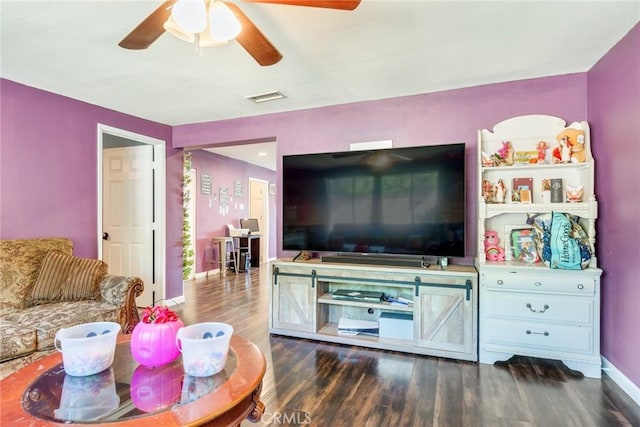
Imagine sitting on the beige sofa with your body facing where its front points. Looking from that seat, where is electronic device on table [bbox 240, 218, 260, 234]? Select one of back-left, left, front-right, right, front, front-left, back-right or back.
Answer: left

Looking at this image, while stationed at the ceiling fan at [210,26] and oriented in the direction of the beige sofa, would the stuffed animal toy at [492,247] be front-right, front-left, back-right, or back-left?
back-right

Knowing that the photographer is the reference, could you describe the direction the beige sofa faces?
facing the viewer and to the right of the viewer

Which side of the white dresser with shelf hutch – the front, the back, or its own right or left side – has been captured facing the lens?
front

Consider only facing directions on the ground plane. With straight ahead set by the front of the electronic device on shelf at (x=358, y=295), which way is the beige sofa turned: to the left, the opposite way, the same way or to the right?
to the left

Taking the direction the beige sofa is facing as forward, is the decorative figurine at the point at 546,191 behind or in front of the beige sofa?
in front

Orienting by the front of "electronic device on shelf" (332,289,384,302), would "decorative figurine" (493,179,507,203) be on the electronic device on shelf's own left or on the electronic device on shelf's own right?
on the electronic device on shelf's own left

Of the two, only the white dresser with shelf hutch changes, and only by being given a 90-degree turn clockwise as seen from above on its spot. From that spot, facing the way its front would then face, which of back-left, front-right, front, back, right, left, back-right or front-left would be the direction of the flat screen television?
front

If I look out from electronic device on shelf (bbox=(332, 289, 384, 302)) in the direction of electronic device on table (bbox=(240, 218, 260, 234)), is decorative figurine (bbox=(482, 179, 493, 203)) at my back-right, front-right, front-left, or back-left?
back-right

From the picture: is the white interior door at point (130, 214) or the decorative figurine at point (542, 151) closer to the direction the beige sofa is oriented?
the decorative figurine

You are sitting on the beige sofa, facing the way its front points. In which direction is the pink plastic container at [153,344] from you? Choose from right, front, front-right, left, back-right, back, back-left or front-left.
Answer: front-right

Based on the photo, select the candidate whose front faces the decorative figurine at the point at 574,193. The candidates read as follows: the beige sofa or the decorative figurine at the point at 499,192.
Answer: the beige sofa

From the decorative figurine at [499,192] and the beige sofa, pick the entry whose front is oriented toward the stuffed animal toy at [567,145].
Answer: the beige sofa

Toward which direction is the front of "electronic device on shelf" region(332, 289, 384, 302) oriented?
toward the camera

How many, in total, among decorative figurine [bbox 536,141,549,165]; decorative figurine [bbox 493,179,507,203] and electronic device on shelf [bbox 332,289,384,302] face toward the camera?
3

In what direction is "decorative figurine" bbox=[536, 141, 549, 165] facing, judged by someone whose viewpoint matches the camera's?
facing the viewer
